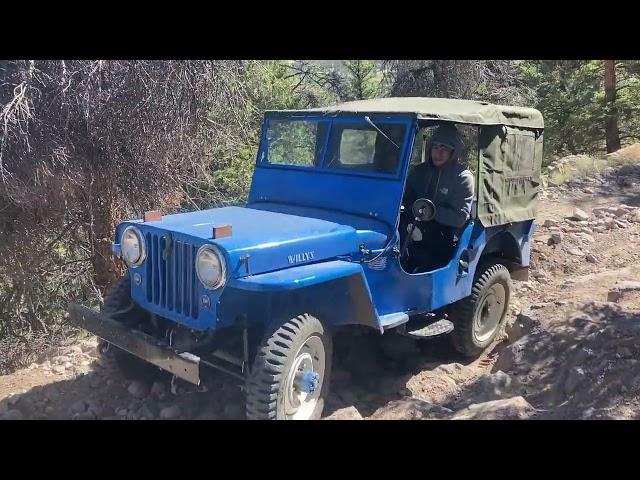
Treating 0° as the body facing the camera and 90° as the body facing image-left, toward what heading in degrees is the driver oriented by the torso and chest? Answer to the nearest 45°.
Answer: approximately 45°

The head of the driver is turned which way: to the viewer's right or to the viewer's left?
to the viewer's left
